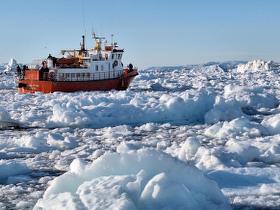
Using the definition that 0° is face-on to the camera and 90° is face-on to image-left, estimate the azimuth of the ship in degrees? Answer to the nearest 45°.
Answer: approximately 225°

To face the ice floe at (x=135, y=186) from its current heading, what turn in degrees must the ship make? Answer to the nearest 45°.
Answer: approximately 135° to its right
